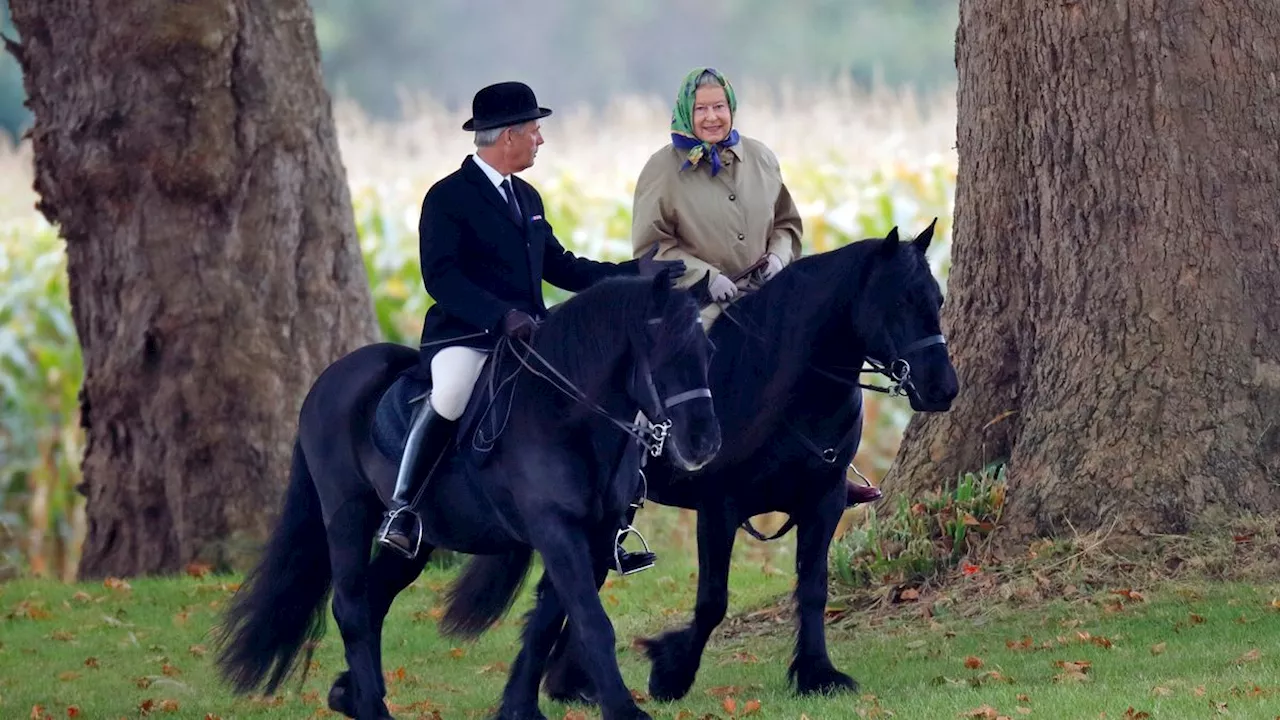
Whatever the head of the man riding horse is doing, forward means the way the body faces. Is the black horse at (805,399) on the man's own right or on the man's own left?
on the man's own left

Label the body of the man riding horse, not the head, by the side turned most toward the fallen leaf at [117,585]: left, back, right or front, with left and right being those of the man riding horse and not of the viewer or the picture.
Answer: back

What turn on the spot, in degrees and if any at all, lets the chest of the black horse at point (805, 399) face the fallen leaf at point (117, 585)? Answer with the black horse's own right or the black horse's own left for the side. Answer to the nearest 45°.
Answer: approximately 180°

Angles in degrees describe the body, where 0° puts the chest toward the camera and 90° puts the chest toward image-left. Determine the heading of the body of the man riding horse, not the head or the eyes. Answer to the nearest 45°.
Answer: approximately 315°

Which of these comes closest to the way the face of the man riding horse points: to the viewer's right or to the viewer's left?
to the viewer's right

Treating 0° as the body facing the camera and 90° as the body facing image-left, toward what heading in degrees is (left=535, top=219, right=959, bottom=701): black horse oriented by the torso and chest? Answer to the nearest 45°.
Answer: approximately 315°

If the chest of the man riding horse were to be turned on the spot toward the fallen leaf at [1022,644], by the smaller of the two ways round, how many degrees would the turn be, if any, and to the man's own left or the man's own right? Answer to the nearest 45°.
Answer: approximately 45° to the man's own left

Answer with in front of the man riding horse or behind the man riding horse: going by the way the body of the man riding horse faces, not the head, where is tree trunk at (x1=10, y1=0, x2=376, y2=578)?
behind
